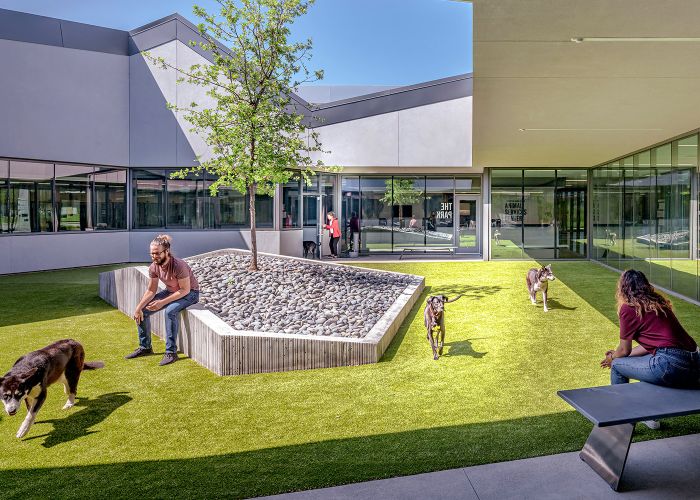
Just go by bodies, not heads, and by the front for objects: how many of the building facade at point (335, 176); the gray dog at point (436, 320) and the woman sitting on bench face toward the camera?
2

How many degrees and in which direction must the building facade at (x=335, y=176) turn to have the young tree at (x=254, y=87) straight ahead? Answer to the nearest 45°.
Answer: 0° — it already faces it

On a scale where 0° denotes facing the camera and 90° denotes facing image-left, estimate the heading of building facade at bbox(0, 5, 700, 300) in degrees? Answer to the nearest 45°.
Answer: approximately 0°

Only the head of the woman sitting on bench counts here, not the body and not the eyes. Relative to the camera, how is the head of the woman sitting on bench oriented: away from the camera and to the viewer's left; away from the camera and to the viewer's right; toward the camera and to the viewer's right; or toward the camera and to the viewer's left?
away from the camera and to the viewer's left

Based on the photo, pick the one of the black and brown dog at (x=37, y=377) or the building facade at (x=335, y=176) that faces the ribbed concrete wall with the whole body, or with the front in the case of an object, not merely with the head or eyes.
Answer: the building facade

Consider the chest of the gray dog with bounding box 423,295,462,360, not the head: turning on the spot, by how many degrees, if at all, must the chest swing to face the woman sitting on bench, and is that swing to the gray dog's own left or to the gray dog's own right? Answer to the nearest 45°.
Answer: approximately 45° to the gray dog's own left

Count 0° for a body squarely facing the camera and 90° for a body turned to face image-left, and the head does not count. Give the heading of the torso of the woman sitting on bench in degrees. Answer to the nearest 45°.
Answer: approximately 135°
